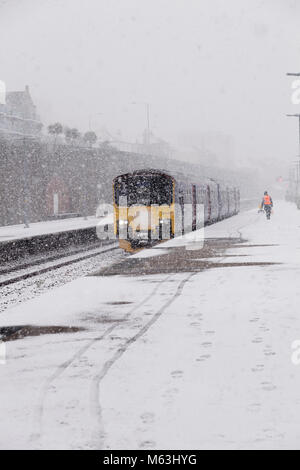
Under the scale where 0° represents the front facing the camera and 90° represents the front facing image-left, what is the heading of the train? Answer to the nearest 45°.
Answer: approximately 45°
